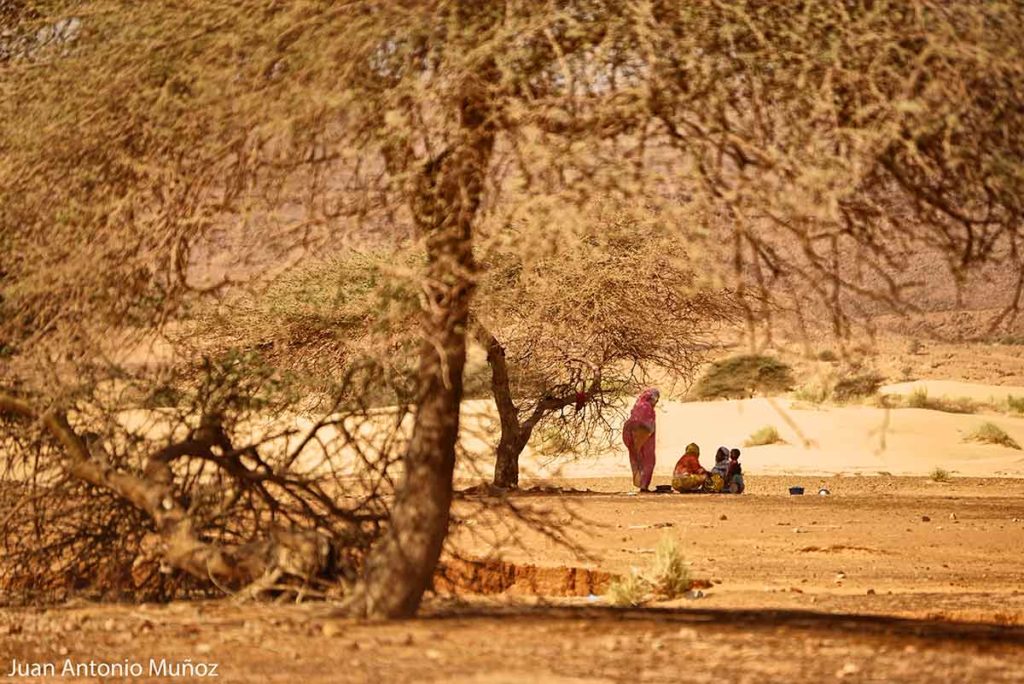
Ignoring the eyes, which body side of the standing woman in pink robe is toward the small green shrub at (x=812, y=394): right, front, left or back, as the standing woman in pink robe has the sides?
left

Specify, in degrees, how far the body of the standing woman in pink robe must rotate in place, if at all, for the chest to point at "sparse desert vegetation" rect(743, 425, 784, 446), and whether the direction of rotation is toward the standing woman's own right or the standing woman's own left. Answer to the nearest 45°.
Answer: approximately 90° to the standing woman's own left

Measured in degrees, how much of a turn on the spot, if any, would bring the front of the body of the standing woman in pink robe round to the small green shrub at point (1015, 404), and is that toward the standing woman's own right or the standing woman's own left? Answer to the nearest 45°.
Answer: approximately 45° to the standing woman's own left

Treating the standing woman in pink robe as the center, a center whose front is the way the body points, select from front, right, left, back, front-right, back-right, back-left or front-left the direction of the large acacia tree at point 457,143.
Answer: right

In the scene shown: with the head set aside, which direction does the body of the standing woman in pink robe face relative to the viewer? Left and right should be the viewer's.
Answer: facing to the right of the viewer

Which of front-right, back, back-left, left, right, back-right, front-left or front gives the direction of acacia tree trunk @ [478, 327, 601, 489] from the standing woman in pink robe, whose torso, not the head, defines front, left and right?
back-right

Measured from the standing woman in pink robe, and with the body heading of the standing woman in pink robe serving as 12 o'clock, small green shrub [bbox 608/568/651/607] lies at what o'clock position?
The small green shrub is roughly at 3 o'clock from the standing woman in pink robe.

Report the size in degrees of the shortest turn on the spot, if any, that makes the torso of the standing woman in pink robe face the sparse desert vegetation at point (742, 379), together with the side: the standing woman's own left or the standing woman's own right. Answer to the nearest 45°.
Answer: approximately 90° to the standing woman's own left

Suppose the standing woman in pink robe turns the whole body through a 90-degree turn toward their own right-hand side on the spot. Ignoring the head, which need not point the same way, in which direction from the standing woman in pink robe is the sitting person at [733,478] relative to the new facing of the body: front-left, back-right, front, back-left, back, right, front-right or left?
front-left

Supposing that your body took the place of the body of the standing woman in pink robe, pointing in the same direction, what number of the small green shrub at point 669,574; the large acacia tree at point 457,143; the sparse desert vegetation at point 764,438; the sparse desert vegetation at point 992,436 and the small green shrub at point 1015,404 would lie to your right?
2
